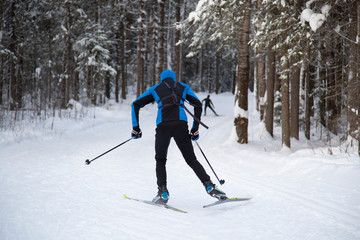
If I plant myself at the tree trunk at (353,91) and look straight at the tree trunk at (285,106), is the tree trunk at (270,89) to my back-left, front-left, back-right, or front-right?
front-right

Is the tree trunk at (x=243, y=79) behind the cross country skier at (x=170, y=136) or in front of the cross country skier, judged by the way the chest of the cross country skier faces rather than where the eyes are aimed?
in front

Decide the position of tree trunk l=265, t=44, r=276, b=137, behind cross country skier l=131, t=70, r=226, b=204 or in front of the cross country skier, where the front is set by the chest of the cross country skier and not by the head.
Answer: in front

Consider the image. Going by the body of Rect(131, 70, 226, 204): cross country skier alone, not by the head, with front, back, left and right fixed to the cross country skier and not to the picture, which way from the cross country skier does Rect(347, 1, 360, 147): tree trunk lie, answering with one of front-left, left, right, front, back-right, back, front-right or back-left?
front-right

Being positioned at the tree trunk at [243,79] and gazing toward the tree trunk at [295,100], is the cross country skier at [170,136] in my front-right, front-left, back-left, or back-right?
back-right

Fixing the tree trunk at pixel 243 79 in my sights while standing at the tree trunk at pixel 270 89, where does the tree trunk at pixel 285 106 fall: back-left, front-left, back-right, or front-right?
front-left

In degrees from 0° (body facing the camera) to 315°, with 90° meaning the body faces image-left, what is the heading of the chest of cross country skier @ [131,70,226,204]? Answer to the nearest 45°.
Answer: approximately 180°

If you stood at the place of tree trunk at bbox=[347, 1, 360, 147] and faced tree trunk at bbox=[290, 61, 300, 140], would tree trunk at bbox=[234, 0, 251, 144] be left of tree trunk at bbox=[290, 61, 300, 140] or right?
left
